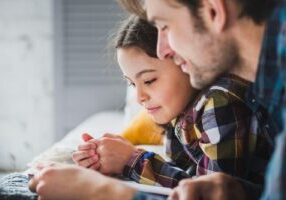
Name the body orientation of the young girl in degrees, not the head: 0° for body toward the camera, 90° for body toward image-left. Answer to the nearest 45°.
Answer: approximately 45°

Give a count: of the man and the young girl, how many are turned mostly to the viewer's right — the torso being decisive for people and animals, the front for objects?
0

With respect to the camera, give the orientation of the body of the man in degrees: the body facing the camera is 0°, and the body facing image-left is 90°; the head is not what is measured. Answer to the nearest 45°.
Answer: approximately 90°
